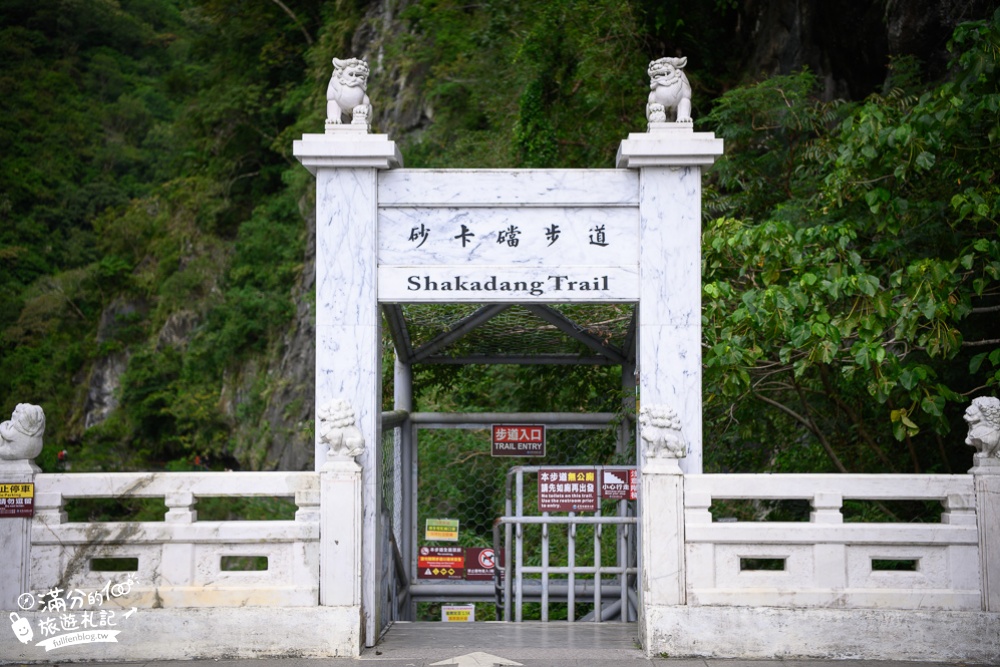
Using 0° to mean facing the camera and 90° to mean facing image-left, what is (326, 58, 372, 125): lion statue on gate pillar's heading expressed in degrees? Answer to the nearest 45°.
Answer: approximately 315°

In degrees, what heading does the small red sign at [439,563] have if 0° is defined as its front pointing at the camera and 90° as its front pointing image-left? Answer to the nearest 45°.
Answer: approximately 0°

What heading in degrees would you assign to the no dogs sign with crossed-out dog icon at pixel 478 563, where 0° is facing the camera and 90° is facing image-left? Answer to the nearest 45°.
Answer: approximately 0°
